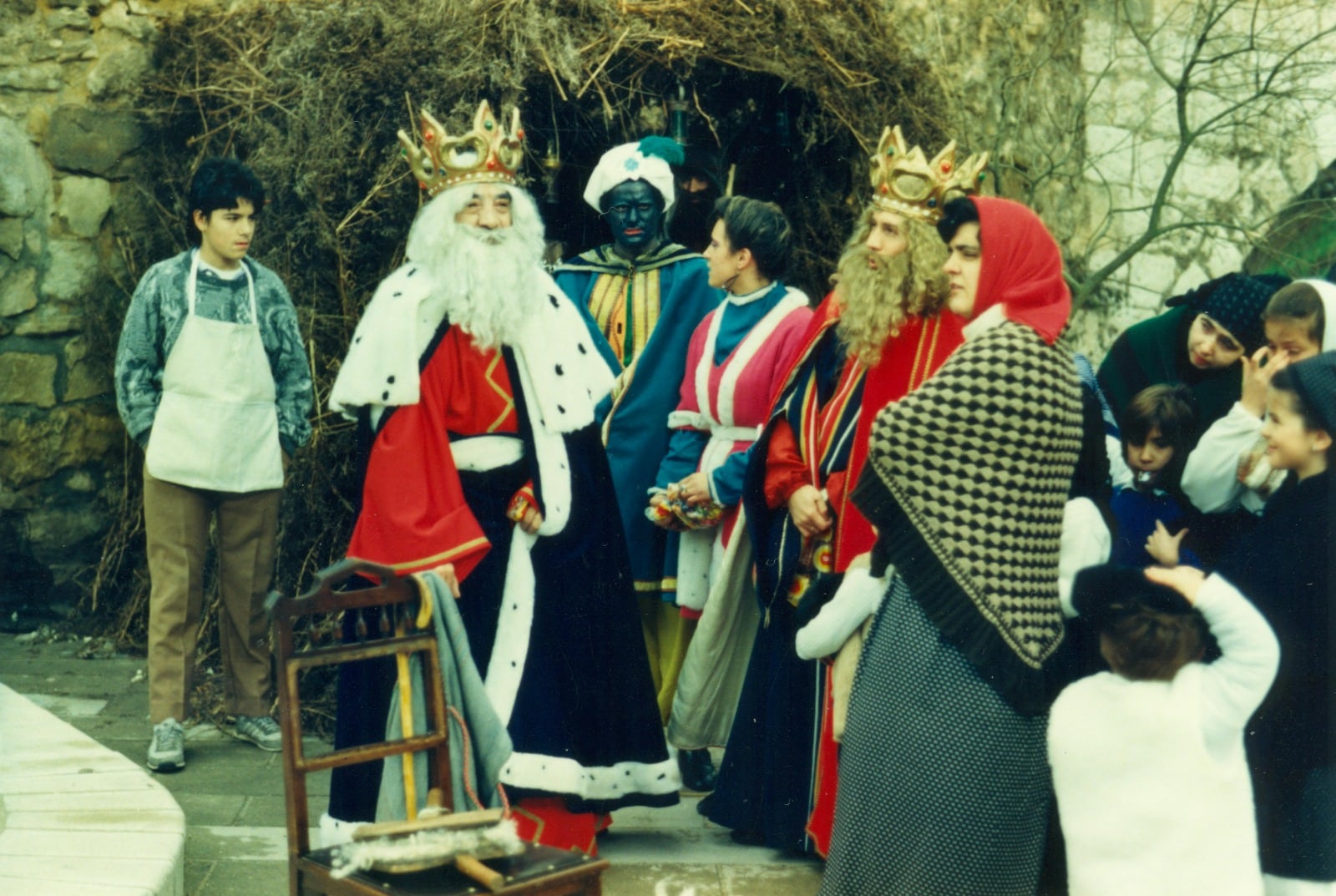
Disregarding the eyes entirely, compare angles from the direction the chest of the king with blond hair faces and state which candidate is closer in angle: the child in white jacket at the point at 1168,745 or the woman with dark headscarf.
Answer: the child in white jacket

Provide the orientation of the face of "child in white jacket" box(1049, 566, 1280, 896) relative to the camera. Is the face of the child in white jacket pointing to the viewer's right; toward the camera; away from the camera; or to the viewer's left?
away from the camera

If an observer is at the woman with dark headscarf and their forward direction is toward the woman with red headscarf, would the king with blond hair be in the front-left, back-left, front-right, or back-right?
front-right

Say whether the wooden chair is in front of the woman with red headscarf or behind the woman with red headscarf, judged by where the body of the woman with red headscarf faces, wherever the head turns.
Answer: in front

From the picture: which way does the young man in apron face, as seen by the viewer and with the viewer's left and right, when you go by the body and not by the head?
facing the viewer

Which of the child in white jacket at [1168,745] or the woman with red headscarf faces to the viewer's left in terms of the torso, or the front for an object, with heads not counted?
the woman with red headscarf

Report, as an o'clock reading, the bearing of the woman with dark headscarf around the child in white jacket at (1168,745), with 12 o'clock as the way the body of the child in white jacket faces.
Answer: The woman with dark headscarf is roughly at 12 o'clock from the child in white jacket.

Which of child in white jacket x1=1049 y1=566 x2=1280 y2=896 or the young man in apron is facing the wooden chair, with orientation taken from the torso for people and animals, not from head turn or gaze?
the young man in apron

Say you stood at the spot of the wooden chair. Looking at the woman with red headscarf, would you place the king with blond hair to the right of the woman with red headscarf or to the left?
left

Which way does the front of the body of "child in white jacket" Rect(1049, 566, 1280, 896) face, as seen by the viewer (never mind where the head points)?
away from the camera

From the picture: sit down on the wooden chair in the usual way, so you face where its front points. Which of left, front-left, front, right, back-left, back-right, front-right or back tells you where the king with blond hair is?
left

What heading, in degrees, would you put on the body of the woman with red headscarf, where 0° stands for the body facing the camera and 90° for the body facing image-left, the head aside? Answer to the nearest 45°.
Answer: approximately 90°

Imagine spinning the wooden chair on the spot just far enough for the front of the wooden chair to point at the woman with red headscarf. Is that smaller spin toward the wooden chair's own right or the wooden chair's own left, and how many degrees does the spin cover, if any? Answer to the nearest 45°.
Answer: approximately 45° to the wooden chair's own left

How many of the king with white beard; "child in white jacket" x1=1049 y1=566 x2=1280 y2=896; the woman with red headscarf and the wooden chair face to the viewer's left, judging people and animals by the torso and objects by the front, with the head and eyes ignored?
1

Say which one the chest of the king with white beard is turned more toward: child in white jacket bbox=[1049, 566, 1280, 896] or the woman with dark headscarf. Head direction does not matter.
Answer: the child in white jacket

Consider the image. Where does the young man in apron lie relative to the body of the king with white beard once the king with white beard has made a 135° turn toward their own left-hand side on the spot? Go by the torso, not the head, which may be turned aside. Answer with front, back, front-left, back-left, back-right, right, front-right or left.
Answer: left
